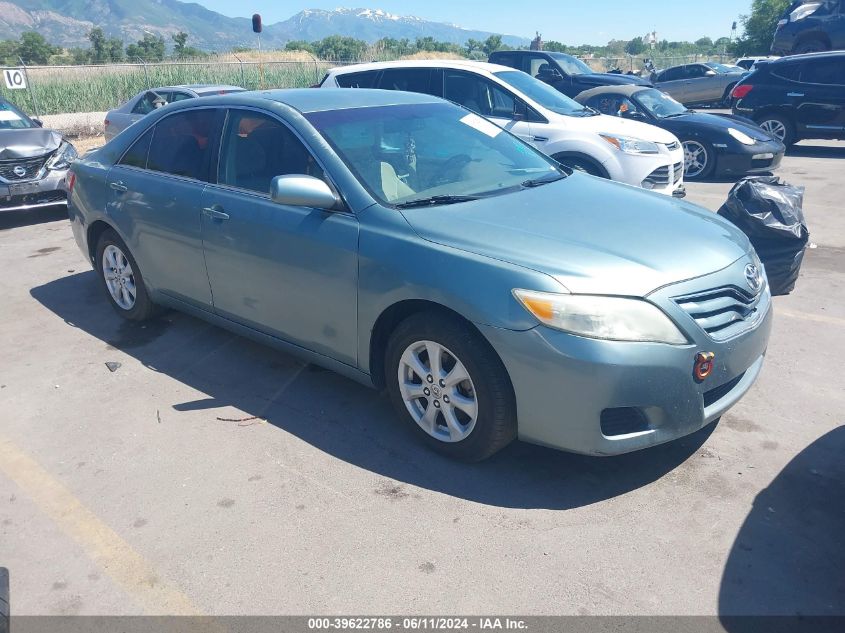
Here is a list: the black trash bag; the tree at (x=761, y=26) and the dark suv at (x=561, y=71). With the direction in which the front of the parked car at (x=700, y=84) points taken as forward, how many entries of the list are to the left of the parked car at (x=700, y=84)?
1

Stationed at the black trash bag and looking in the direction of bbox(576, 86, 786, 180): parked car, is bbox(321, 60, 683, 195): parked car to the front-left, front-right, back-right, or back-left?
front-left

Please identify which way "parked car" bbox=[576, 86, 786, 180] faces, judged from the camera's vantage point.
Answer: facing the viewer and to the right of the viewer

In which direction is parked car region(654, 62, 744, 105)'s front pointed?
to the viewer's right

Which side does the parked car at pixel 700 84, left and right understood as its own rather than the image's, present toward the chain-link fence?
back

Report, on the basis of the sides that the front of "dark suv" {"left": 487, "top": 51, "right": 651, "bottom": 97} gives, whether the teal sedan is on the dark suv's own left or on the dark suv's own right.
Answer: on the dark suv's own right

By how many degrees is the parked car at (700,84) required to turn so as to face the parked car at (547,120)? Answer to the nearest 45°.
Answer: approximately 90° to its right

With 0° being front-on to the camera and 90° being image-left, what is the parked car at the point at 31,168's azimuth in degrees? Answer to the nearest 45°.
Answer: approximately 315°

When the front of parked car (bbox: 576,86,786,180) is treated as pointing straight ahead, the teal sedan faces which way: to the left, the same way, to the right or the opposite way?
the same way

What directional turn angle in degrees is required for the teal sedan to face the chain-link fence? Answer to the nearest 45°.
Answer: approximately 180°

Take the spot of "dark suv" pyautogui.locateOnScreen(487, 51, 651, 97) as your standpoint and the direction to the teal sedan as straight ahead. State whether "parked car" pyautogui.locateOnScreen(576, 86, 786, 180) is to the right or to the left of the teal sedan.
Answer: left

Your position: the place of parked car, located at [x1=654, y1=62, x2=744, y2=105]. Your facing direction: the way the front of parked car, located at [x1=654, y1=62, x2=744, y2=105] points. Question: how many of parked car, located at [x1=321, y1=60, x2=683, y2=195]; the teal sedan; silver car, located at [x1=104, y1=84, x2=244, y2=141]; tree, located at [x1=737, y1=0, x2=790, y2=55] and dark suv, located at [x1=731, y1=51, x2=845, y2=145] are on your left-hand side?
1
